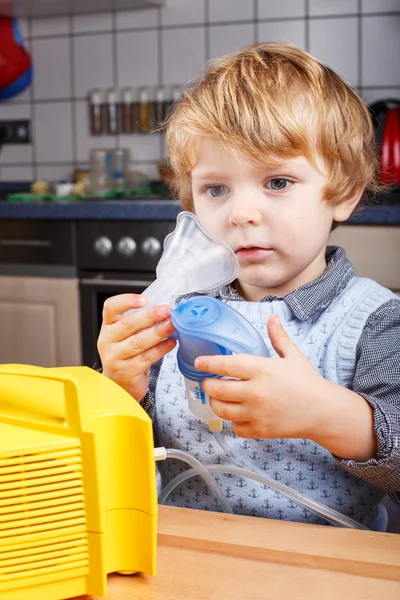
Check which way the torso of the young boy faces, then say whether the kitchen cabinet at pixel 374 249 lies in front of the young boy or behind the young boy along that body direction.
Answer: behind

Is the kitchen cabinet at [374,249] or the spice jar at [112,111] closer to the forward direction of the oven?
the kitchen cabinet

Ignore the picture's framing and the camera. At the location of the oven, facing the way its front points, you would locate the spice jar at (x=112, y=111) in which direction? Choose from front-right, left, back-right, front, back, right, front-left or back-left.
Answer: back

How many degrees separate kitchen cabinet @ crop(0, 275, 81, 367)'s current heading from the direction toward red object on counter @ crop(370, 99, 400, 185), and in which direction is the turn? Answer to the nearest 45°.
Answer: approximately 90° to its left

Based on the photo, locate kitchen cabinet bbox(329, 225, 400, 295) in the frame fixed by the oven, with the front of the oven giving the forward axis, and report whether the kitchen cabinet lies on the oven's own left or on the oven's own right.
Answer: on the oven's own left

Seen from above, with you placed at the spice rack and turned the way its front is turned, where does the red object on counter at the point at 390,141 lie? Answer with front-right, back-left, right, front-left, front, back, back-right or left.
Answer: front-left

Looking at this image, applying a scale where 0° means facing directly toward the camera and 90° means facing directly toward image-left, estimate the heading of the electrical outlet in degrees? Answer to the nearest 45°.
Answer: approximately 0°

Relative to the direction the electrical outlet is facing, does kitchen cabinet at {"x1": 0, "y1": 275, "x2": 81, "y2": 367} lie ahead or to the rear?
ahead
